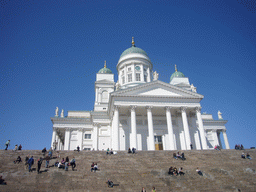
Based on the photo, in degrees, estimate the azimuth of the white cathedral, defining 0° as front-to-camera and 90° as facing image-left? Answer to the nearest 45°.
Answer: approximately 0°
